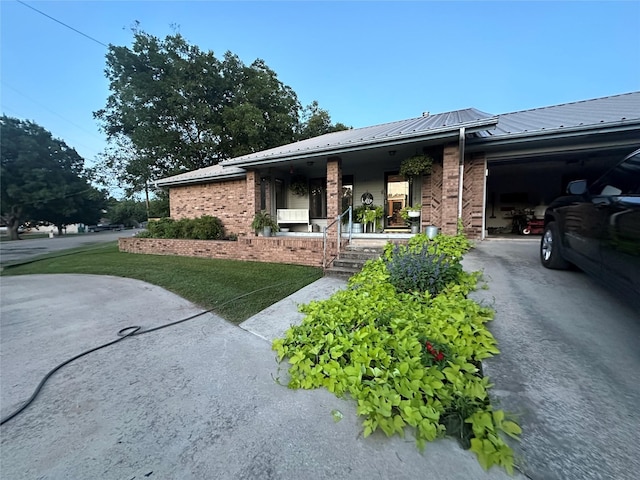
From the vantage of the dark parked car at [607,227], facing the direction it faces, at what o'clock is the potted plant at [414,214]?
The potted plant is roughly at 12 o'clock from the dark parked car.

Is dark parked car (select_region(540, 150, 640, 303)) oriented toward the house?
yes

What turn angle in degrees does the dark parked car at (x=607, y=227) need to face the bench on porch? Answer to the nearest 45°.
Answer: approximately 45° to its left

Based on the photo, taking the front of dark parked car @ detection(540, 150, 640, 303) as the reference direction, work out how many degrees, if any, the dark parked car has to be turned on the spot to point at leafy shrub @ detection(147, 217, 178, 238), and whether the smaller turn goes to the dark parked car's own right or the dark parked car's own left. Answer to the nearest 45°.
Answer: approximately 45° to the dark parked car's own left

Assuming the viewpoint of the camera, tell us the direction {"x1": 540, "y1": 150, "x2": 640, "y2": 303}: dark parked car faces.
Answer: facing away from the viewer and to the left of the viewer

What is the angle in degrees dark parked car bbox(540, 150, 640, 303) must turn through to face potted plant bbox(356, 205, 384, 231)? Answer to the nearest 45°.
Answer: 0° — it already faces it

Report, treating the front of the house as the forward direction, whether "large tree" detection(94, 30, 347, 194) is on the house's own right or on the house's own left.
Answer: on the house's own right

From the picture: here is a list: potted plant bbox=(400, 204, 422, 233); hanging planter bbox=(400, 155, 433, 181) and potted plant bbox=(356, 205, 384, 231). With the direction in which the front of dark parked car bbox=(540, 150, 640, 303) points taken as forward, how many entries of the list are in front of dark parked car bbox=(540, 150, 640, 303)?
3

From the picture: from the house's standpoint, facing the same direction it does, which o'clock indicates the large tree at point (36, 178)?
The large tree is roughly at 2 o'clock from the house.

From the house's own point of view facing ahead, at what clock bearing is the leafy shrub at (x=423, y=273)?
The leafy shrub is roughly at 11 o'clock from the house.

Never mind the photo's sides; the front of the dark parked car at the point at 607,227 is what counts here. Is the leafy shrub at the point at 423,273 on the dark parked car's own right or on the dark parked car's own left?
on the dark parked car's own left

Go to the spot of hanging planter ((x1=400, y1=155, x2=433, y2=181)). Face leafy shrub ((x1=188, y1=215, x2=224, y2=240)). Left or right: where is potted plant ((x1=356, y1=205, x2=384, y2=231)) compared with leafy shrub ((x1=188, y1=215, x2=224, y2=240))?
right

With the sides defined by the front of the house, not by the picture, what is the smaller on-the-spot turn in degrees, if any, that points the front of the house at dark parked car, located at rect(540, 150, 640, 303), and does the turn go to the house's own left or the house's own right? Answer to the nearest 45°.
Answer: approximately 45° to the house's own left

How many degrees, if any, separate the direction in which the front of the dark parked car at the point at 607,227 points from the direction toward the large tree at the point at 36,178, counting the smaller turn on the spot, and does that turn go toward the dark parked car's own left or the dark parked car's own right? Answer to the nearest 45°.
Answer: approximately 45° to the dark parked car's own left

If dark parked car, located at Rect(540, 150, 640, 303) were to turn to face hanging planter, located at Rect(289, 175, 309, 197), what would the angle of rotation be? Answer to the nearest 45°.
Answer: approximately 45° to its left
